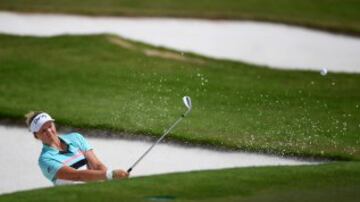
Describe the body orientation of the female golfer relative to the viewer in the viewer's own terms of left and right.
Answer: facing the viewer and to the right of the viewer

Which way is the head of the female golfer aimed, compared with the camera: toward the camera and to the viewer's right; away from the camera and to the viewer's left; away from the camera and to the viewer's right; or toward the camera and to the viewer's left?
toward the camera and to the viewer's right
